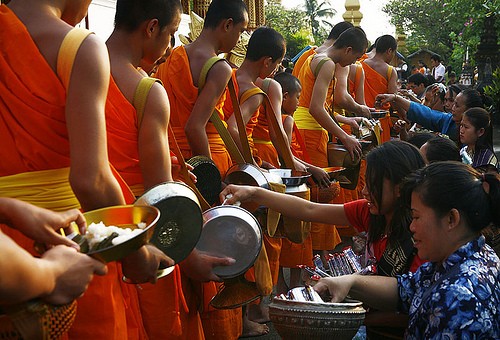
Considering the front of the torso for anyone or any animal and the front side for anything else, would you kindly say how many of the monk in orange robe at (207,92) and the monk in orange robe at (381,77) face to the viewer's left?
0

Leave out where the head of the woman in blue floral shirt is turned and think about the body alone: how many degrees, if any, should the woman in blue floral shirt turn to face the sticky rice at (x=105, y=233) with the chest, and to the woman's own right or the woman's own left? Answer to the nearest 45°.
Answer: approximately 45° to the woman's own left

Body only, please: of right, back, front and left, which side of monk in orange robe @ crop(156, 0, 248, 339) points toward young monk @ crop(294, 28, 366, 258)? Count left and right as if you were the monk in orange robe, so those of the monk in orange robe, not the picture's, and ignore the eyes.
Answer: front

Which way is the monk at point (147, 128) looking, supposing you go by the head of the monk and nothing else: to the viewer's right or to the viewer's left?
to the viewer's right

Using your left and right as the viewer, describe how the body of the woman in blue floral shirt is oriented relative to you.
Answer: facing to the left of the viewer

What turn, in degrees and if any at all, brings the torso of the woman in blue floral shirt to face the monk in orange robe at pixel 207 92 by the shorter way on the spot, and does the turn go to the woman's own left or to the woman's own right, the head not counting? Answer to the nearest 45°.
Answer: approximately 45° to the woman's own right

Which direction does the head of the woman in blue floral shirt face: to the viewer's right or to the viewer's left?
to the viewer's left

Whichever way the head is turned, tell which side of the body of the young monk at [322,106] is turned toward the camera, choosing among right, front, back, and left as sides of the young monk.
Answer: right

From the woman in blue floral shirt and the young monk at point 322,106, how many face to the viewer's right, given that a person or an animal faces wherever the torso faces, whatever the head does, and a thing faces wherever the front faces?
1

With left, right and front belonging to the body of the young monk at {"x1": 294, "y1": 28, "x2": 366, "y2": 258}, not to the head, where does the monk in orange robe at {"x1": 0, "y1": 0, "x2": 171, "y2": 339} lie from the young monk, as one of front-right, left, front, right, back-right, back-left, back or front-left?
right

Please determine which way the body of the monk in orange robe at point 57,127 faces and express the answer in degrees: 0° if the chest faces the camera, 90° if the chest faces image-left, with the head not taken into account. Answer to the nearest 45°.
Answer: approximately 225°

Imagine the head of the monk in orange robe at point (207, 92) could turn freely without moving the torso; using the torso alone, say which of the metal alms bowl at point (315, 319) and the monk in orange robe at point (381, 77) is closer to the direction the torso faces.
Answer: the monk in orange robe

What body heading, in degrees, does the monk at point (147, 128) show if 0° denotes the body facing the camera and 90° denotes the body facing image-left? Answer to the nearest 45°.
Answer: approximately 225°
